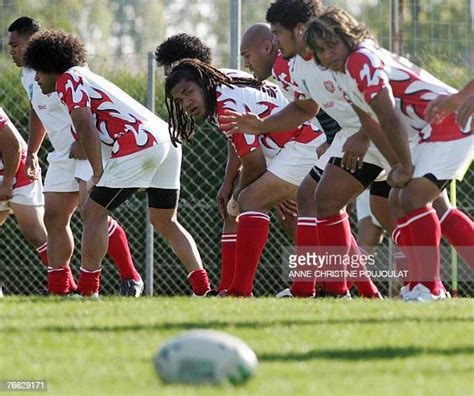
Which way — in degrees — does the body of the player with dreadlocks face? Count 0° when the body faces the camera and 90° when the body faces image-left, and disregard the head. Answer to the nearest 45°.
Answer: approximately 90°

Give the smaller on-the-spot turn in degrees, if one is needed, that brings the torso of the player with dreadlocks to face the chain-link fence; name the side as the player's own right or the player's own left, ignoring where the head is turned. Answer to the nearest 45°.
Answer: approximately 90° to the player's own right
